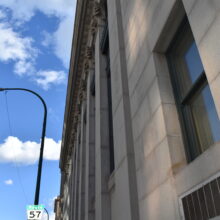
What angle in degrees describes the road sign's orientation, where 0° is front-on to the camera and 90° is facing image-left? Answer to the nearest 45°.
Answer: approximately 0°
